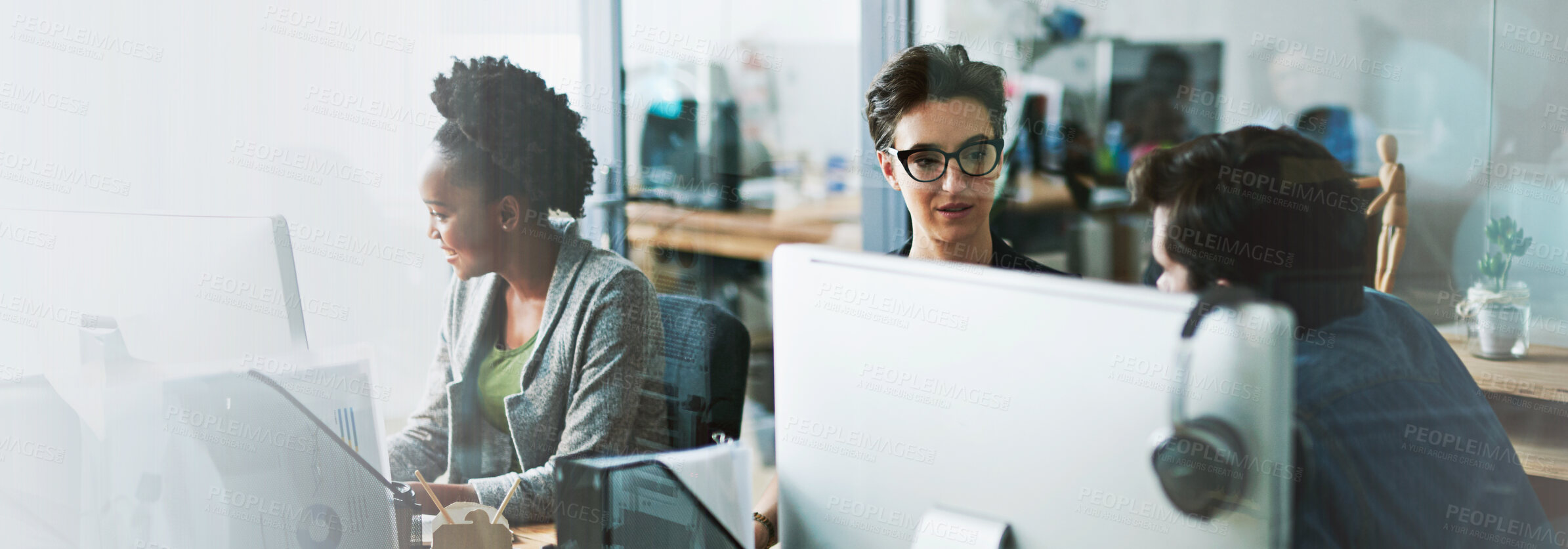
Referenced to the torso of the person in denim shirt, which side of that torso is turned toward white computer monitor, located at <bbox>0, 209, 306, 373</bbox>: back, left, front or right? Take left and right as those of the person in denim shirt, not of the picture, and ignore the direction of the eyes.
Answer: left

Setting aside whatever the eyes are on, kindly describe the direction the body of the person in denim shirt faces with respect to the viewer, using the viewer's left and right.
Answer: facing away from the viewer and to the left of the viewer

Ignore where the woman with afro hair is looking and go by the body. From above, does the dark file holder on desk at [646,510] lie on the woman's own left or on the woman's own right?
on the woman's own left

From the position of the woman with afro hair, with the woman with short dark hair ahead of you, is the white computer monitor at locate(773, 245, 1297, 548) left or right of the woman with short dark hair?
right

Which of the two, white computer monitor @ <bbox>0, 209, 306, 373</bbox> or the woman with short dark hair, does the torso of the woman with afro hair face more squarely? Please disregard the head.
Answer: the white computer monitor

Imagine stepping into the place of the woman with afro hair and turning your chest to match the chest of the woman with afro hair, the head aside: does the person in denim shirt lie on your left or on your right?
on your left

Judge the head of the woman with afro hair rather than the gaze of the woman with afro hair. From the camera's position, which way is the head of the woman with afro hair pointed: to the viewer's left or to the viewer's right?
to the viewer's left

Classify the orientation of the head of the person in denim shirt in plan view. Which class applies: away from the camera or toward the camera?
away from the camera

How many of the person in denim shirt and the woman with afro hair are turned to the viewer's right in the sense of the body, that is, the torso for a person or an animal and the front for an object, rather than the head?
0

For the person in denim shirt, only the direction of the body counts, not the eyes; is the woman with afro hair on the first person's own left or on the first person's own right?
on the first person's own left
